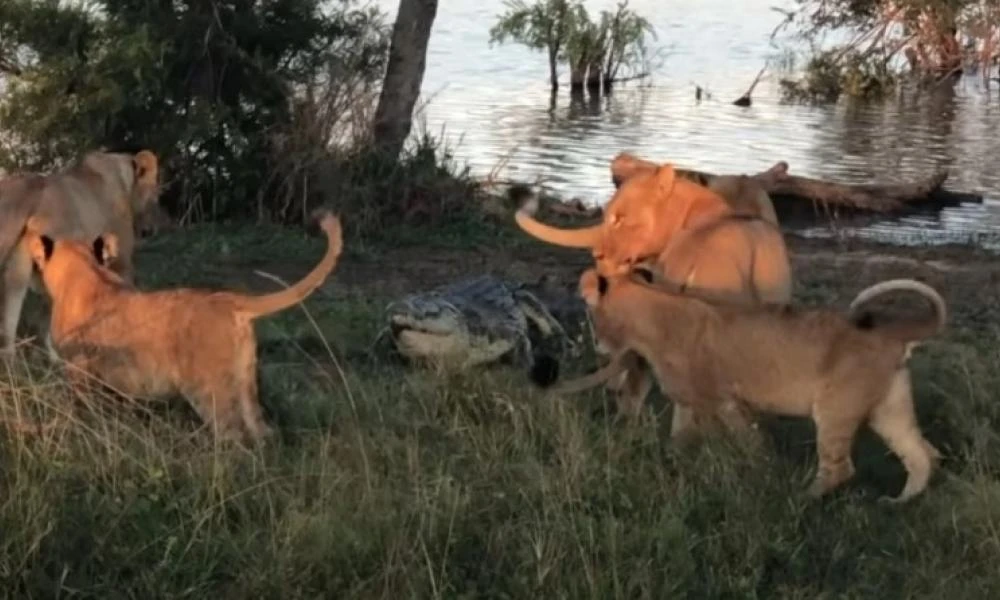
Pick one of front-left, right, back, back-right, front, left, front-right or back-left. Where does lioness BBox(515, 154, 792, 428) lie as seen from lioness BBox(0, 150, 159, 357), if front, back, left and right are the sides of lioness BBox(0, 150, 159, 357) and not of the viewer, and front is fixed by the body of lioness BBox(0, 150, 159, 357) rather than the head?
front-right

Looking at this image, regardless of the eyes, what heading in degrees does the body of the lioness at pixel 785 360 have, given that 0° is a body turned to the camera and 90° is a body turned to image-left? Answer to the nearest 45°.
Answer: approximately 90°

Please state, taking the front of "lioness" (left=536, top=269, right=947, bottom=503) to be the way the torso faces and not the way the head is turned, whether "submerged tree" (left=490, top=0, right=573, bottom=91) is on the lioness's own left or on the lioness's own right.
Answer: on the lioness's own right

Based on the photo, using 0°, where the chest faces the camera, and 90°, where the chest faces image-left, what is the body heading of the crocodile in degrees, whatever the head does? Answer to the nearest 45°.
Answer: approximately 45°

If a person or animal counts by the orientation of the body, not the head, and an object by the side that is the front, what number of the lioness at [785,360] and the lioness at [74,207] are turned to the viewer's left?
1

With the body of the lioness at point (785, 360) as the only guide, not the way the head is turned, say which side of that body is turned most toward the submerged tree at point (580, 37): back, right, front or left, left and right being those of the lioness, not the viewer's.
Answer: right

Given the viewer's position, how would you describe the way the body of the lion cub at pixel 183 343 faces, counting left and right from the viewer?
facing away from the viewer and to the left of the viewer

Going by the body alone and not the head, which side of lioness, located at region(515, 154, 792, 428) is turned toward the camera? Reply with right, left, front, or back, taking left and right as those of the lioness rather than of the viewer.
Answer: left

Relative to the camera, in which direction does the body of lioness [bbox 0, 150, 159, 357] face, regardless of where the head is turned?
to the viewer's right

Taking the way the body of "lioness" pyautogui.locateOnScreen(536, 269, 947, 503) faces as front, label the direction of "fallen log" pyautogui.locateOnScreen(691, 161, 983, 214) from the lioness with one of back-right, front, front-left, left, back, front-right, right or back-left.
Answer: right
